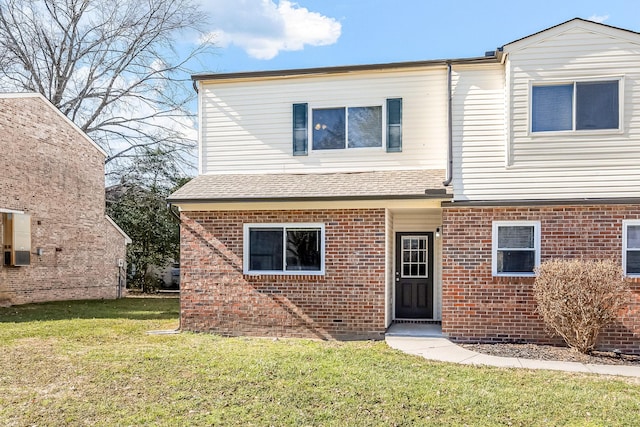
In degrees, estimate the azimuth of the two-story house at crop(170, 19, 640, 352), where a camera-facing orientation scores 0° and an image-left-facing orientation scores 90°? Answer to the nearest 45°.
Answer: approximately 0°

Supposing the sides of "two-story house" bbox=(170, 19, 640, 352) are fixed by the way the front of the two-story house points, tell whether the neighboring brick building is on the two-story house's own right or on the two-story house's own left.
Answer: on the two-story house's own right

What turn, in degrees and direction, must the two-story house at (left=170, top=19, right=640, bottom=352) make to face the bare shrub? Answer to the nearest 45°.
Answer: approximately 45° to its left

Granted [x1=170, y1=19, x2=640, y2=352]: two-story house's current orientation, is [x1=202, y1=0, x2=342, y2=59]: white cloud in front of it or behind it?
behind
